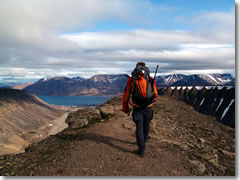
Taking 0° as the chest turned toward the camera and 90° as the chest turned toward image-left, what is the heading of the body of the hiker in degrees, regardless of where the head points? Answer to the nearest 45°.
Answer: approximately 180°
